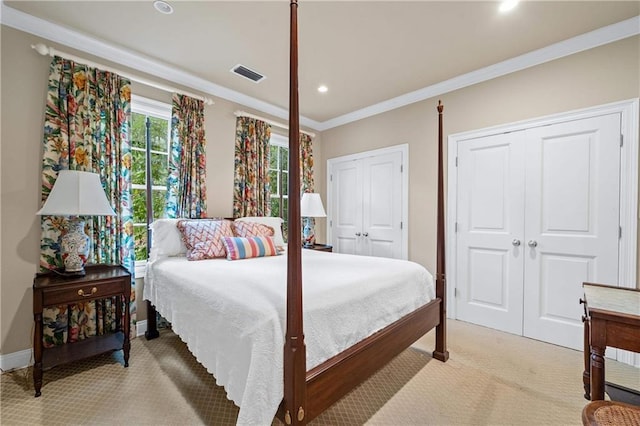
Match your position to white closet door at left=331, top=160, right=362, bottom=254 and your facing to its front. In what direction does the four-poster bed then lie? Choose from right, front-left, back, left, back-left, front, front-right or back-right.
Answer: front-left

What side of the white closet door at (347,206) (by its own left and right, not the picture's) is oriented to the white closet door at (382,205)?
left

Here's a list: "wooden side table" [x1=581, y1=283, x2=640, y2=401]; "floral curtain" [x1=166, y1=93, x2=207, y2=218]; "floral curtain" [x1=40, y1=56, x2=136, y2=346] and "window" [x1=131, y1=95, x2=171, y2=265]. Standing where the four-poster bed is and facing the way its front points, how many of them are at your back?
3

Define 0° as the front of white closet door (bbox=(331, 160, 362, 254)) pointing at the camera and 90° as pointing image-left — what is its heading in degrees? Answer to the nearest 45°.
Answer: approximately 45°

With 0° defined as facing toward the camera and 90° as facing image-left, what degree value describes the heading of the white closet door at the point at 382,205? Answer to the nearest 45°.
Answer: approximately 45°

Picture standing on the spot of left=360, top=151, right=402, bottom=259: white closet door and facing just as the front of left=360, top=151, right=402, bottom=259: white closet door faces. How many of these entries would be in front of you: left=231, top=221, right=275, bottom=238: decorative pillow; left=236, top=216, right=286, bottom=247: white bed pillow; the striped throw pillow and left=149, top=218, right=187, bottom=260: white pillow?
4

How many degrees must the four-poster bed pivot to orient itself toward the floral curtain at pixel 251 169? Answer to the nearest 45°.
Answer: approximately 135° to its left

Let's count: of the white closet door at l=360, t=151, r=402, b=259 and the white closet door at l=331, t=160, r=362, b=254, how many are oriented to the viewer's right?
0

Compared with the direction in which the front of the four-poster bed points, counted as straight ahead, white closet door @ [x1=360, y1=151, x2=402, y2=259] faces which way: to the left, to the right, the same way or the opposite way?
to the right

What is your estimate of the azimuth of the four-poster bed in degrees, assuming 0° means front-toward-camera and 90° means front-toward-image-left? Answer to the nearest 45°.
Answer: approximately 315°

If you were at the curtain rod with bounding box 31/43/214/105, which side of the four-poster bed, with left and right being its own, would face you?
back

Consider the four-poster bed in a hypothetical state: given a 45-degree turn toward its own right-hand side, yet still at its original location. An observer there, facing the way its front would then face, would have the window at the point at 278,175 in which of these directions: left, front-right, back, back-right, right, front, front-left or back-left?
back

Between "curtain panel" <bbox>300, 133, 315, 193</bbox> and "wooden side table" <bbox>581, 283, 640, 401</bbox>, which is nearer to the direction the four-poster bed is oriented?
the wooden side table
